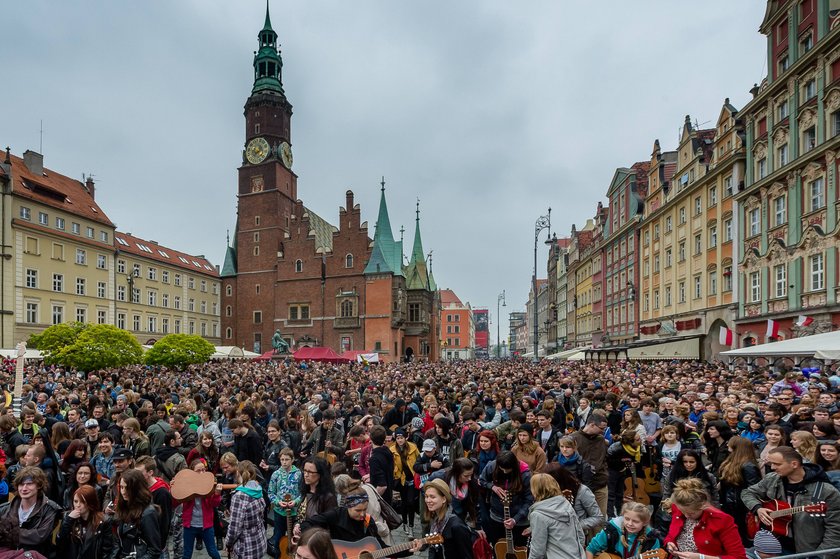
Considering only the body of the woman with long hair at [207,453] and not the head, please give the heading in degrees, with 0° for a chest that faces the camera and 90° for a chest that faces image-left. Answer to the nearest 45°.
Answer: approximately 0°

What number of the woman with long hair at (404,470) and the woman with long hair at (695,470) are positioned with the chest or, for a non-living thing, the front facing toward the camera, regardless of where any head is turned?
2

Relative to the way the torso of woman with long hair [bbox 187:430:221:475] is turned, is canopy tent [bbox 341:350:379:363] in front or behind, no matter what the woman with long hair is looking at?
behind

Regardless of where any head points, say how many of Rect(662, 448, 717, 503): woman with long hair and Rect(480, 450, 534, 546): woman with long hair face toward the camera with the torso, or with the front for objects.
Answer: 2

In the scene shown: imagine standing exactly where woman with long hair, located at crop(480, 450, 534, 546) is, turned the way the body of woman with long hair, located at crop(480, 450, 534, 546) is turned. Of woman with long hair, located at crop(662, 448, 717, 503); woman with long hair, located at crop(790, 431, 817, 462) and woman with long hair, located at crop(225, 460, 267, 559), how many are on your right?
1

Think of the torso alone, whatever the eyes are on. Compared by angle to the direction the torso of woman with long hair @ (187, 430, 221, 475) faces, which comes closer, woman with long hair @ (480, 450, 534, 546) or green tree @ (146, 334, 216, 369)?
the woman with long hair

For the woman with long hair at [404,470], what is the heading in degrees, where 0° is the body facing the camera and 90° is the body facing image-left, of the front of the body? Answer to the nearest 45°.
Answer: approximately 0°
